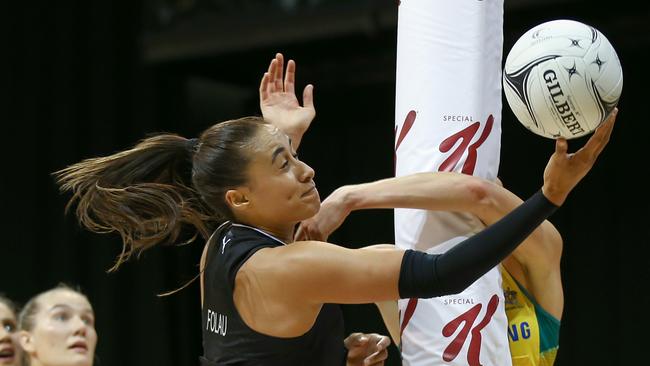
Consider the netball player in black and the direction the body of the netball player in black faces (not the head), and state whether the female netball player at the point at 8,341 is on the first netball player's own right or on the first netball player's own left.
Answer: on the first netball player's own left

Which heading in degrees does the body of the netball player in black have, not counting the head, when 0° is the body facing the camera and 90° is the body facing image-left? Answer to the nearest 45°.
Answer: approximately 270°

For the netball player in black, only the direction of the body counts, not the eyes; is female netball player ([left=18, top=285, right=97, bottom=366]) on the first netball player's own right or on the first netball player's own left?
on the first netball player's own left
